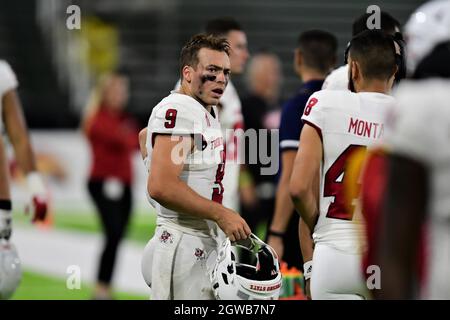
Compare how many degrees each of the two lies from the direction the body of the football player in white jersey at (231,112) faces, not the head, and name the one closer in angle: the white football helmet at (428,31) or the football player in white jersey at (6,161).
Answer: the white football helmet

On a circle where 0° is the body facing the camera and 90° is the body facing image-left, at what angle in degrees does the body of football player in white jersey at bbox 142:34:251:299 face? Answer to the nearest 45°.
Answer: approximately 315°

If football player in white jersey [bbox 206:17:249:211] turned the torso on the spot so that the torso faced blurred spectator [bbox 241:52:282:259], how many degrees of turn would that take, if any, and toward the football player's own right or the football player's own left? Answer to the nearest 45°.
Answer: approximately 90° to the football player's own left
